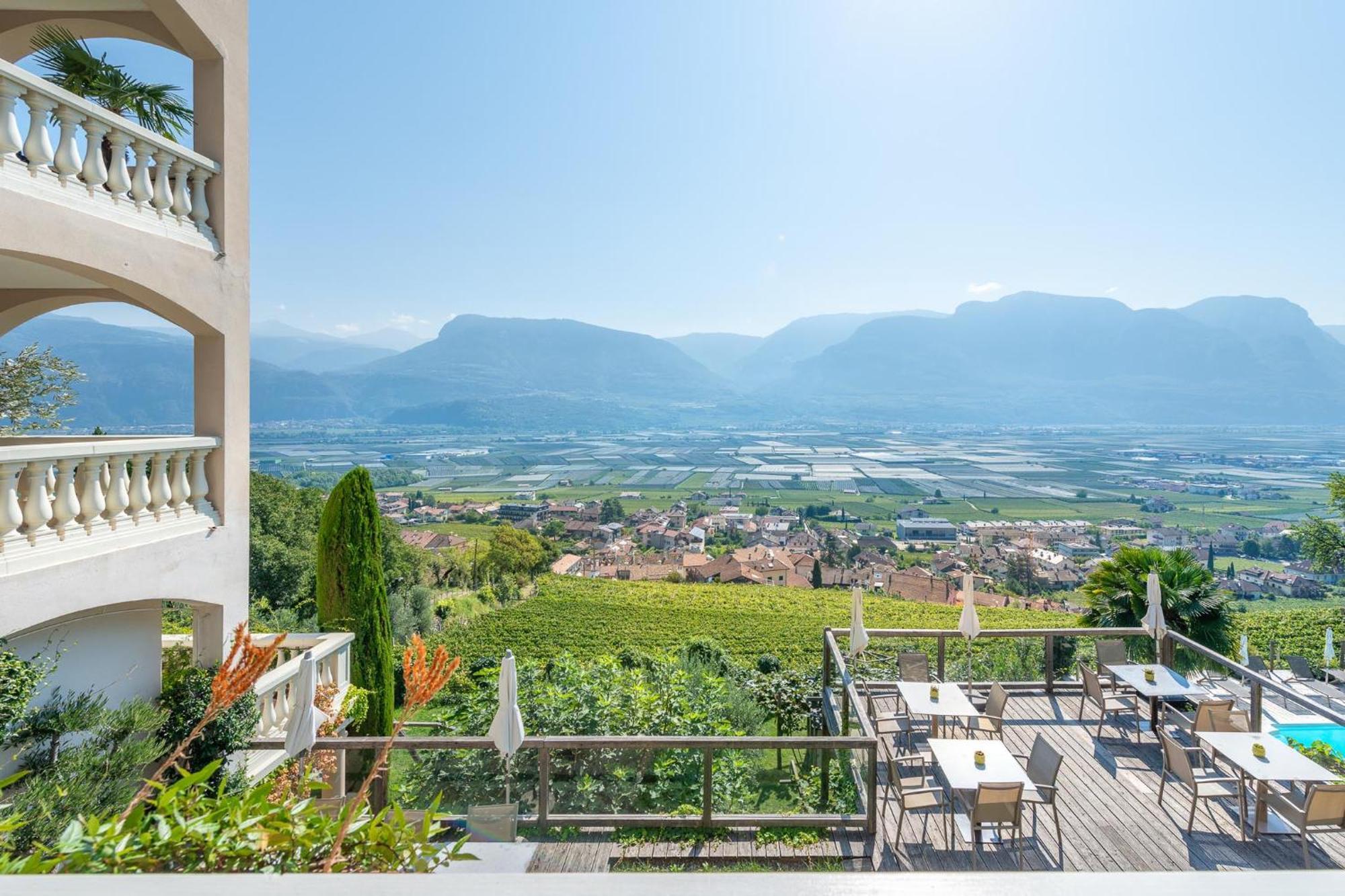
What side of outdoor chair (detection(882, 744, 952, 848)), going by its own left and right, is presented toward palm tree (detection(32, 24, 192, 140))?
back

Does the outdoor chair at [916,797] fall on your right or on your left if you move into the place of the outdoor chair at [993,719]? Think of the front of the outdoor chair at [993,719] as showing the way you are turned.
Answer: on your left

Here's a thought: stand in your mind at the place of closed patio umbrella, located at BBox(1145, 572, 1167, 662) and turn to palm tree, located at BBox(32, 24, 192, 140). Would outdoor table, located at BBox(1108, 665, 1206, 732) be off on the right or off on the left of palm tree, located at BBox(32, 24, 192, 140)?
left

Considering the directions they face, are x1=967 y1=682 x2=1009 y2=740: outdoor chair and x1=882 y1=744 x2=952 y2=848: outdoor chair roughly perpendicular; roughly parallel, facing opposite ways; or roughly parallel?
roughly parallel, facing opposite ways

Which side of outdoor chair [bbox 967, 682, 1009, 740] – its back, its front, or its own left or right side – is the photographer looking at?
left

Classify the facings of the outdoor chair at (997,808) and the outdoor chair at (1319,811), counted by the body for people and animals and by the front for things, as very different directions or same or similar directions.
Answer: same or similar directions

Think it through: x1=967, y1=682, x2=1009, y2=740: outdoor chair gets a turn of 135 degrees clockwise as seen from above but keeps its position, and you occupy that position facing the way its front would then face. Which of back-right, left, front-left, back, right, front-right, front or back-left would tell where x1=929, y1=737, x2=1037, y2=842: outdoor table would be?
back-right

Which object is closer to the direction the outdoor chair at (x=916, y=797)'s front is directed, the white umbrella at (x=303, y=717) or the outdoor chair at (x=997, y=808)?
the outdoor chair

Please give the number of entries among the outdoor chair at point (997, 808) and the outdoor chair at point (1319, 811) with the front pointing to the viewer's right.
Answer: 0

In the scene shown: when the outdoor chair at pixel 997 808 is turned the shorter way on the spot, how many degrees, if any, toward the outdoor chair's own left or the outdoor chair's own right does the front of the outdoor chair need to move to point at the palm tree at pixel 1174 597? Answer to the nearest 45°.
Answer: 0° — it already faces it

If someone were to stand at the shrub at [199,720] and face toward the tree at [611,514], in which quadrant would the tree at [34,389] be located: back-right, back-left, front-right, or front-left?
front-left

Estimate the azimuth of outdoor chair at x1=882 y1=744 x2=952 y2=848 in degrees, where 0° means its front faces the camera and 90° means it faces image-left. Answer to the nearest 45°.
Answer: approximately 270°

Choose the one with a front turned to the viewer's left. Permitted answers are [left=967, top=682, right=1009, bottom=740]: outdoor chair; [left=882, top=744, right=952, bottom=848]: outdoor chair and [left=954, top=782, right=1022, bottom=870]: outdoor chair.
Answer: [left=967, top=682, right=1009, bottom=740]: outdoor chair

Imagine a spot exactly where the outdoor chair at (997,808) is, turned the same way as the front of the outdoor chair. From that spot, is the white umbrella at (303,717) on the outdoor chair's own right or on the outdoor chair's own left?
on the outdoor chair's own left

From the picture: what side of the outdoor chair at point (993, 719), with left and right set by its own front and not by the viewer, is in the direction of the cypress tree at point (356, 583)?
front

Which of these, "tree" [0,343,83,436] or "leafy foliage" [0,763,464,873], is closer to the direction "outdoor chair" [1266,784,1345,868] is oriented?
the tree

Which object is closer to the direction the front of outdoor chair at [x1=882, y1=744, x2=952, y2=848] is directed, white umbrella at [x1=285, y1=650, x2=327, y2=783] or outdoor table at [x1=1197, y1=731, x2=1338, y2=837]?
the outdoor table

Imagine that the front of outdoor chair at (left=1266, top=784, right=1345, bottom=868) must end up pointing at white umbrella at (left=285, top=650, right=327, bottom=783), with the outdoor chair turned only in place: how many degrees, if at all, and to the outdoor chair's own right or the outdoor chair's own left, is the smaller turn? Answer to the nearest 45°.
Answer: approximately 90° to the outdoor chair's own left

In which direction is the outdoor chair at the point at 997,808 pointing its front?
away from the camera

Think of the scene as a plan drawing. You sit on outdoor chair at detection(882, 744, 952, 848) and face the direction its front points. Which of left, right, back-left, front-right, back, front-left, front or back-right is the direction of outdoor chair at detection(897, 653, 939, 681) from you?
left

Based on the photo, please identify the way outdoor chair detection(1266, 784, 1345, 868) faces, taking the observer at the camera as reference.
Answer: facing away from the viewer and to the left of the viewer

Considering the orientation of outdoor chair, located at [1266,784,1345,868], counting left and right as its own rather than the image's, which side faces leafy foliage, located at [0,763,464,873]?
left
